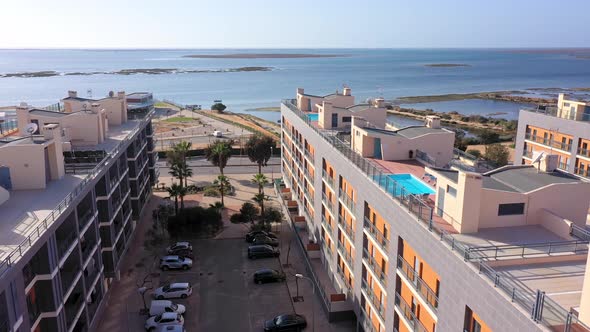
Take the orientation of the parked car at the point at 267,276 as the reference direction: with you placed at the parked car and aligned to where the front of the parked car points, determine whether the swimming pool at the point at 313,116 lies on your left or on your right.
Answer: on your left

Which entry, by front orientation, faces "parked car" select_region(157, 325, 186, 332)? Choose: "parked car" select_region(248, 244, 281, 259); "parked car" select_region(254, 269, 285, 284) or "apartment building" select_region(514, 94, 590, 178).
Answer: the apartment building

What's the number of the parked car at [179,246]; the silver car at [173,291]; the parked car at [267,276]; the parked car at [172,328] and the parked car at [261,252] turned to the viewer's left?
3

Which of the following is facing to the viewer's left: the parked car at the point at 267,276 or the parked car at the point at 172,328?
the parked car at the point at 172,328

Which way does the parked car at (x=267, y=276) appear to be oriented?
to the viewer's right

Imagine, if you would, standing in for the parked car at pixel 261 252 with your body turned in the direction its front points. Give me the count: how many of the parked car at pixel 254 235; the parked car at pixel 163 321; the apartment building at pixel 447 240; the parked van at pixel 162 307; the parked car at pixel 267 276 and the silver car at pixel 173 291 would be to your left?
1

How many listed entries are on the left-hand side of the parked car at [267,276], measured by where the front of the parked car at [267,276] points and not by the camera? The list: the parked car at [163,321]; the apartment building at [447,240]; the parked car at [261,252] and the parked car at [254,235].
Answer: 2

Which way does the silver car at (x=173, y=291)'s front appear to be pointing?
to the viewer's left

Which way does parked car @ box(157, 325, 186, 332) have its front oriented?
to the viewer's left

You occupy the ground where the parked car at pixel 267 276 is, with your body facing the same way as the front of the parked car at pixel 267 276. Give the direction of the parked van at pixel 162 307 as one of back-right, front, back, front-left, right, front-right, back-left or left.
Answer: back-right

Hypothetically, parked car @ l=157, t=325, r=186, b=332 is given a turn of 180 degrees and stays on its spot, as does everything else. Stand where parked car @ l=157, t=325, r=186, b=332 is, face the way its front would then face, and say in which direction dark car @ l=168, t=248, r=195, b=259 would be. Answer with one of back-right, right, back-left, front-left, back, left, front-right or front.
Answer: left

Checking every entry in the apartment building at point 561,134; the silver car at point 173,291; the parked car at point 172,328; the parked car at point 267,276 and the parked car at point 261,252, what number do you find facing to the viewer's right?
2

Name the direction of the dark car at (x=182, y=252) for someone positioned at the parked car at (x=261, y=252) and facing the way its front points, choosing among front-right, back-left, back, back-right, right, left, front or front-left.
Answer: back

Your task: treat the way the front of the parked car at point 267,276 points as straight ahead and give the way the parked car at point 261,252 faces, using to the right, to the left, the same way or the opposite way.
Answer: the same way

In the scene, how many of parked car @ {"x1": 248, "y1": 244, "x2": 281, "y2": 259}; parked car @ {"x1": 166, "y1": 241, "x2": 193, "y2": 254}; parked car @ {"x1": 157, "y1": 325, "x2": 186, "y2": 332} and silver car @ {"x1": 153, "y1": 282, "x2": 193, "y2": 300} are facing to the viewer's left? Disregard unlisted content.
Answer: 3

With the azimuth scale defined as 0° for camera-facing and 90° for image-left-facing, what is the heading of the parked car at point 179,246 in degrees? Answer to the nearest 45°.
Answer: approximately 90°

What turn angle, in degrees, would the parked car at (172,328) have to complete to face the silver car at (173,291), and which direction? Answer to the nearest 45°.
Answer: approximately 90° to its right

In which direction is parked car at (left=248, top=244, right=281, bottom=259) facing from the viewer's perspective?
to the viewer's right

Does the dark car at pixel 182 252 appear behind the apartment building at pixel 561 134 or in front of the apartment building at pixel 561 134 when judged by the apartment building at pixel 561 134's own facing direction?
in front

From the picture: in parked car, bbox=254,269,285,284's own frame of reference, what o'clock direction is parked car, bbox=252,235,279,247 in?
parked car, bbox=252,235,279,247 is roughly at 9 o'clock from parked car, bbox=254,269,285,284.

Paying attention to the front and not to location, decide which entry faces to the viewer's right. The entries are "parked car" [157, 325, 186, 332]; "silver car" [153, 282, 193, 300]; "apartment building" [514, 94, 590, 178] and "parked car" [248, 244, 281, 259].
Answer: "parked car" [248, 244, 281, 259]

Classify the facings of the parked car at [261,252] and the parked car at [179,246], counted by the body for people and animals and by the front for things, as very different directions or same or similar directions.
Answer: very different directions

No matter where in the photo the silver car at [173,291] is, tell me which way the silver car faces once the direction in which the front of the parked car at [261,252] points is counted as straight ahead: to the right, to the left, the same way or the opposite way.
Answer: the opposite way
